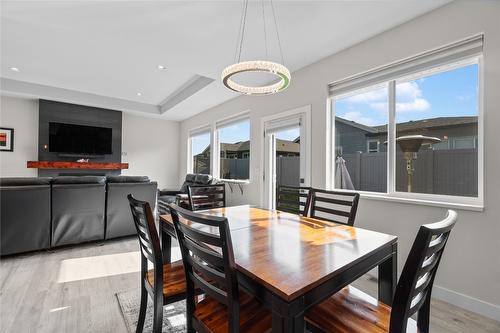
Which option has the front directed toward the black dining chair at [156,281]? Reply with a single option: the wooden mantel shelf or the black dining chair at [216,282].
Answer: the wooden mantel shelf

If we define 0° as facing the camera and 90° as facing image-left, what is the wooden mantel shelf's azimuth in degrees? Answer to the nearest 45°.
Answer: approximately 0°

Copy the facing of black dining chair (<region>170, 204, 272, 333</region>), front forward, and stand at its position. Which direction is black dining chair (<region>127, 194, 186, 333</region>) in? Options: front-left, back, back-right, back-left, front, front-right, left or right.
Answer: left

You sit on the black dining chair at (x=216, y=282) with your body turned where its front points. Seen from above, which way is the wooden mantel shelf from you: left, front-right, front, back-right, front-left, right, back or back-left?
left

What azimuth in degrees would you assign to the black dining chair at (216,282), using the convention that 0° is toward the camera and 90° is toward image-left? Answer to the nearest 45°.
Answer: approximately 225°

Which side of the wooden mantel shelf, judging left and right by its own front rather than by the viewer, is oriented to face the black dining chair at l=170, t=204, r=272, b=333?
front

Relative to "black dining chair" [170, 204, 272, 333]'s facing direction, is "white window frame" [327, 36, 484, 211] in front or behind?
in front

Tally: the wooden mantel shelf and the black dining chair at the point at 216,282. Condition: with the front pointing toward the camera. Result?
1

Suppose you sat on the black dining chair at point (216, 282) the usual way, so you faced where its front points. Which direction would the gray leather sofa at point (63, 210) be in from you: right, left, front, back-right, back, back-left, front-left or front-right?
left

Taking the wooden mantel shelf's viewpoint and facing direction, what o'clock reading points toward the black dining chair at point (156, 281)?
The black dining chair is roughly at 12 o'clock from the wooden mantel shelf.

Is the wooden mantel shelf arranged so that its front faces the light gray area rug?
yes

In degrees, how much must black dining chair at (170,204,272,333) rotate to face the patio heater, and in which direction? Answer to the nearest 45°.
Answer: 0° — it already faces it

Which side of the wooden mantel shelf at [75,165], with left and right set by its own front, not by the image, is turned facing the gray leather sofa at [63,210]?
front

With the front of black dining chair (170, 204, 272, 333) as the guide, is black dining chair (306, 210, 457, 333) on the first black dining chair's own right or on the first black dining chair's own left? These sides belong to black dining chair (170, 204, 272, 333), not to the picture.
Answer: on the first black dining chair's own right
